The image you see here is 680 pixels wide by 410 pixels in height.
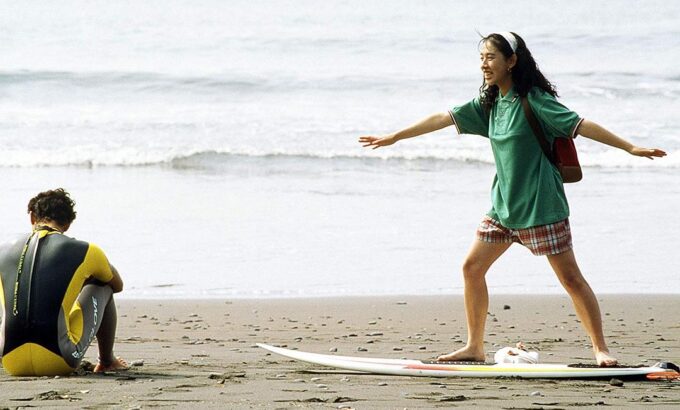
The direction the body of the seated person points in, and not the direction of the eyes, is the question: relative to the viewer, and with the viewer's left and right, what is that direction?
facing away from the viewer and to the right of the viewer

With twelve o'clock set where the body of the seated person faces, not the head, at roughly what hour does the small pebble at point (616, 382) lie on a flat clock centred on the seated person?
The small pebble is roughly at 2 o'clock from the seated person.

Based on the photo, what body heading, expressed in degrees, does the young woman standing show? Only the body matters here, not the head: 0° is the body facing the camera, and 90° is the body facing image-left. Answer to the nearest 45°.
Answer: approximately 45°

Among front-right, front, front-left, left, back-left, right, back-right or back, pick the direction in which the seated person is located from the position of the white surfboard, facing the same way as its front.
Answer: front

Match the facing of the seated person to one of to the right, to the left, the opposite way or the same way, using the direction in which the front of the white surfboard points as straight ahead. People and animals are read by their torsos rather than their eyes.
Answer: to the right

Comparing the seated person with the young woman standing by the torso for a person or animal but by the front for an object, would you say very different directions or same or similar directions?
very different directions

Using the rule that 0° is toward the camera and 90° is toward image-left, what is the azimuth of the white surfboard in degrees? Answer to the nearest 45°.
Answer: approximately 90°

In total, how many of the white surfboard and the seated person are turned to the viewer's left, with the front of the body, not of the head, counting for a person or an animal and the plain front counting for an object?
1
